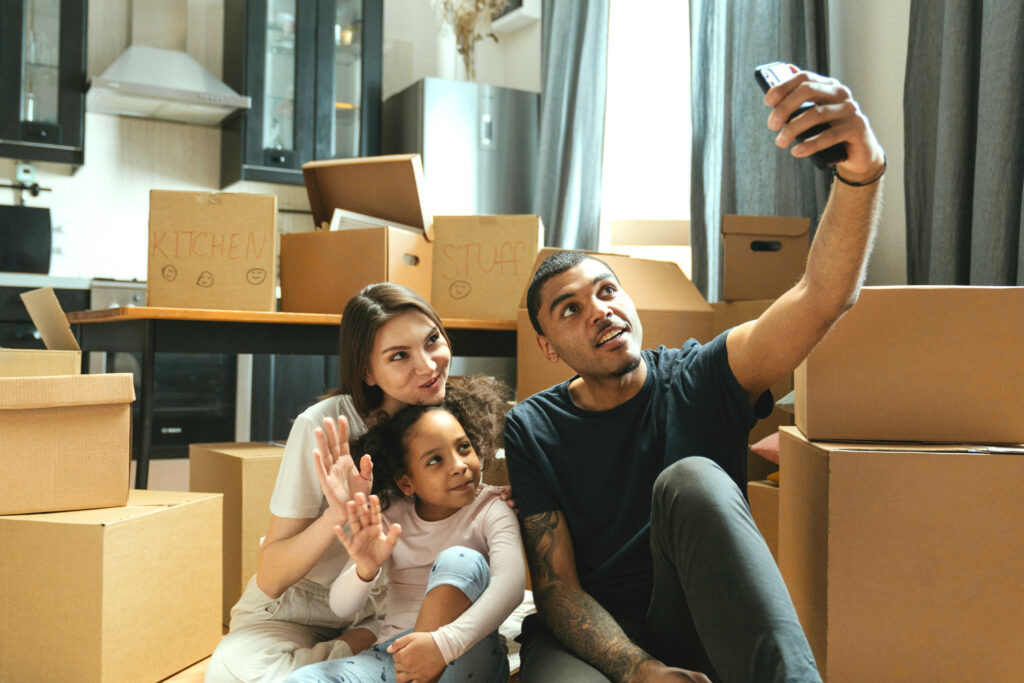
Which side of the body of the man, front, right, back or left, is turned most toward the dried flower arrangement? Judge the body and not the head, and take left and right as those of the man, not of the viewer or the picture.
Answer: back

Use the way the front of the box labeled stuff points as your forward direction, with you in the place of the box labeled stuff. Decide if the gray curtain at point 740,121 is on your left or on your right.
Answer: on your left

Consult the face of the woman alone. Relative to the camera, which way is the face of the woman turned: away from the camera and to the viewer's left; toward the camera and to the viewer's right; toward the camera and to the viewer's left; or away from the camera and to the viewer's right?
toward the camera and to the viewer's right

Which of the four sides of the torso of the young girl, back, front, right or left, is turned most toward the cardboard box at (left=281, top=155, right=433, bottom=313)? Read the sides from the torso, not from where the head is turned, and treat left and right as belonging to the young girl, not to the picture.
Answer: back

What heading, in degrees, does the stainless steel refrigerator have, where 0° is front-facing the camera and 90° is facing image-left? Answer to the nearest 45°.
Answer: approximately 315°

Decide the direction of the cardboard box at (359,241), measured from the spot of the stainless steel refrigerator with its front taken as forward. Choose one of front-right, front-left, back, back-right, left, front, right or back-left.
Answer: front-right

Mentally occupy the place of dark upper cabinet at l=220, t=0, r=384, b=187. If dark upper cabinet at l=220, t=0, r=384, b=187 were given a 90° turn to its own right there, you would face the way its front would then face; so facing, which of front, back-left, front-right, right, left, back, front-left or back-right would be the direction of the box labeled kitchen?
front-left

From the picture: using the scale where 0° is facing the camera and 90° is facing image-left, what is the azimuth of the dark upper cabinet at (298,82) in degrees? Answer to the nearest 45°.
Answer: approximately 315°
